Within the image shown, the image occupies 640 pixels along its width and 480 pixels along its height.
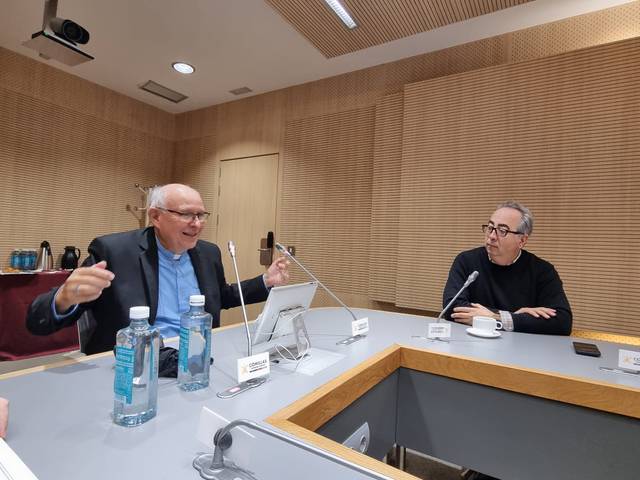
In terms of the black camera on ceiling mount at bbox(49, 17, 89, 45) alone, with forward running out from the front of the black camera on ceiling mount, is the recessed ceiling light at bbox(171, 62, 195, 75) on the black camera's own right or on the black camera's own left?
on the black camera's own left

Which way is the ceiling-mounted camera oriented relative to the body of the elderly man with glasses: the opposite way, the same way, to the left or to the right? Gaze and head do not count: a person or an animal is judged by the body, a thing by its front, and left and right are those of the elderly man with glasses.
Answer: the same way

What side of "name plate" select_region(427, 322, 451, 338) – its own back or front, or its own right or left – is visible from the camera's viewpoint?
front

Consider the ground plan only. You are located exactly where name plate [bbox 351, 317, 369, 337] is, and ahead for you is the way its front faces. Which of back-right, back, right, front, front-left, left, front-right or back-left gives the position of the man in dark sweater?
left

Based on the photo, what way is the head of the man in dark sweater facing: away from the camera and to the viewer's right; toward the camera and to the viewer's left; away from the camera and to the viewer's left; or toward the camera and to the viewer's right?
toward the camera and to the viewer's left

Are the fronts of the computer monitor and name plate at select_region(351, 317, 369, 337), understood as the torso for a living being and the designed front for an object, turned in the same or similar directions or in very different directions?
very different directions

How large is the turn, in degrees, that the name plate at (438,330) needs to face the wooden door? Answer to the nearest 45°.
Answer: approximately 135° to its right

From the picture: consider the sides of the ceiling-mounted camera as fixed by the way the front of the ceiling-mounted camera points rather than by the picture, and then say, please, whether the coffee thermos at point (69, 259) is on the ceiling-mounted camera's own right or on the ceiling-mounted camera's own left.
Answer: on the ceiling-mounted camera's own left

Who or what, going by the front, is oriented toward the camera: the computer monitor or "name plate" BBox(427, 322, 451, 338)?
the name plate

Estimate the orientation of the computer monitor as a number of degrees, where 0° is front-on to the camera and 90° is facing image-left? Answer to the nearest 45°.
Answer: approximately 135°

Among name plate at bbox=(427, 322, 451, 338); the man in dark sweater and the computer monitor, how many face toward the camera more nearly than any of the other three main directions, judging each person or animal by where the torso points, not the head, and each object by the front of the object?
2

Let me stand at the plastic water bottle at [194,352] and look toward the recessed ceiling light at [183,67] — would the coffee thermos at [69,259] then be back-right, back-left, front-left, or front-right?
front-left

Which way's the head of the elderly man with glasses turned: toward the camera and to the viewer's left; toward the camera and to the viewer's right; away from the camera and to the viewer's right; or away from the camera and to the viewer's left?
toward the camera and to the viewer's right
